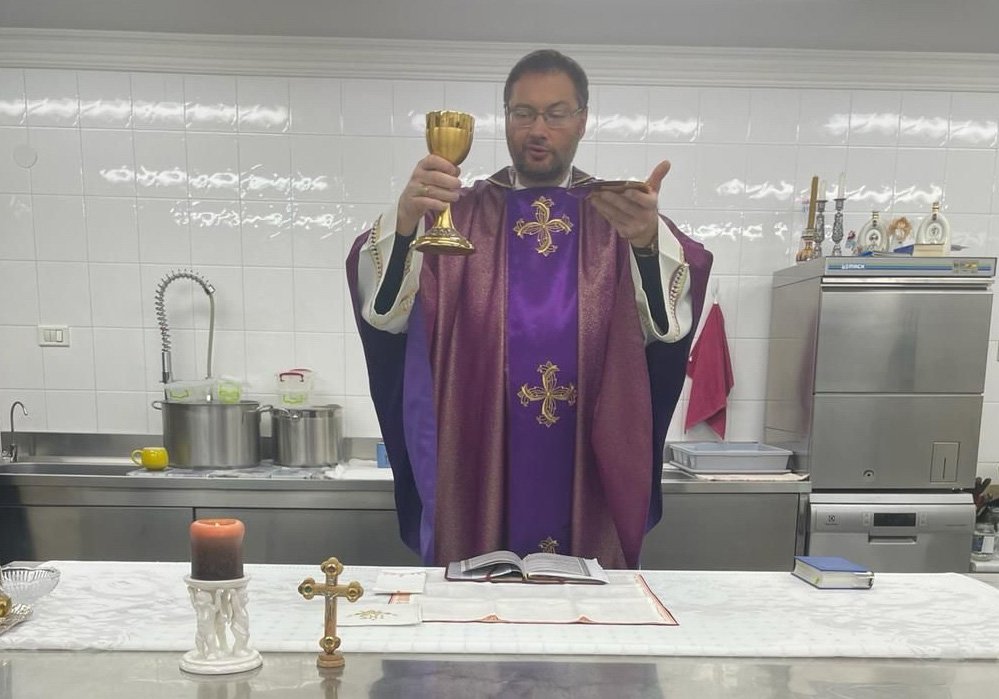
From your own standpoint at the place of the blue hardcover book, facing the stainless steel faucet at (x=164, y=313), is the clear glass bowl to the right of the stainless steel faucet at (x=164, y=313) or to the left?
left

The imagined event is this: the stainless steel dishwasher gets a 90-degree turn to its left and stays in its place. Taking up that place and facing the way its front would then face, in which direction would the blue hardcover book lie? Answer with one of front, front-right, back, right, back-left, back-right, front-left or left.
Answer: right

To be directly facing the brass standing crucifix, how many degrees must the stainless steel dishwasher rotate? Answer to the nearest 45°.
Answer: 0° — it already faces it

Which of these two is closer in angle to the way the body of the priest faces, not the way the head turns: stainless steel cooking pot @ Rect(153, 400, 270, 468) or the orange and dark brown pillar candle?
the orange and dark brown pillar candle

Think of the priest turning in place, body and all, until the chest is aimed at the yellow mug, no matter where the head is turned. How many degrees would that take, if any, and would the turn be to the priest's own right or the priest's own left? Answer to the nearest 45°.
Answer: approximately 135° to the priest's own right

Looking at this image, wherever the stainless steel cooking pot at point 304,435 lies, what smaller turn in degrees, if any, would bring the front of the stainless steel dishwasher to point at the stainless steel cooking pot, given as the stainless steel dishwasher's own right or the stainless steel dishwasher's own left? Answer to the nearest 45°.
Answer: approximately 45° to the stainless steel dishwasher's own right

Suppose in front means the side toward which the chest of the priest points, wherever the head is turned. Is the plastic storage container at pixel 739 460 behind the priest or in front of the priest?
behind

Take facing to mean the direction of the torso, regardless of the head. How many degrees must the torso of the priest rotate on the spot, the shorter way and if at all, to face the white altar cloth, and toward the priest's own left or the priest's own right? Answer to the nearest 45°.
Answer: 0° — they already face it

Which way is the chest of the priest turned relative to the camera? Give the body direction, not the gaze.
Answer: toward the camera

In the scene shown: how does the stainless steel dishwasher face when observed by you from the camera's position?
facing the viewer

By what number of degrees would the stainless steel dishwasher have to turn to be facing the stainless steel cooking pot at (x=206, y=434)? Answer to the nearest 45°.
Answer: approximately 45° to its right

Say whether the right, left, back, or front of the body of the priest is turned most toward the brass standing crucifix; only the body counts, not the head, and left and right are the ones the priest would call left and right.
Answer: front

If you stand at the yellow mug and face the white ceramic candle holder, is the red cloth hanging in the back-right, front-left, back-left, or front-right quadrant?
front-left

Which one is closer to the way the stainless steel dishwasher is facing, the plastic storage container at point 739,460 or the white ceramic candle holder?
the white ceramic candle holder

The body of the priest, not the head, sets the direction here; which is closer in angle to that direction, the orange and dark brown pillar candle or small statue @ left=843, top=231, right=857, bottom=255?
the orange and dark brown pillar candle

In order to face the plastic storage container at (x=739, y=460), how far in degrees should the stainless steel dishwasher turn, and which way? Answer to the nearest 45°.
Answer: approximately 45° to its right
